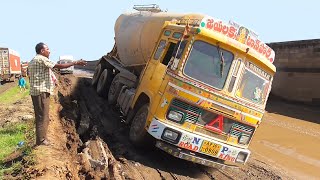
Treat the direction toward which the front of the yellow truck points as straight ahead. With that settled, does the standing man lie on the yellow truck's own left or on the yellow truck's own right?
on the yellow truck's own right

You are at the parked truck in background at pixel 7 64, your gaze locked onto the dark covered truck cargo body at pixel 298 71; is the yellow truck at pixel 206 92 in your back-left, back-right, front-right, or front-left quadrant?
front-right

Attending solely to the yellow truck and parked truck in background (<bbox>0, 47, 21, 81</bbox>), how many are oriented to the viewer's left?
0

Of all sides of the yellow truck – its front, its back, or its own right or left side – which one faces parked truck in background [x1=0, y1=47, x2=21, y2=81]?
back

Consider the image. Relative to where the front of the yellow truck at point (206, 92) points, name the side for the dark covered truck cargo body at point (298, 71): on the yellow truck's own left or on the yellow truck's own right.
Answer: on the yellow truck's own left
